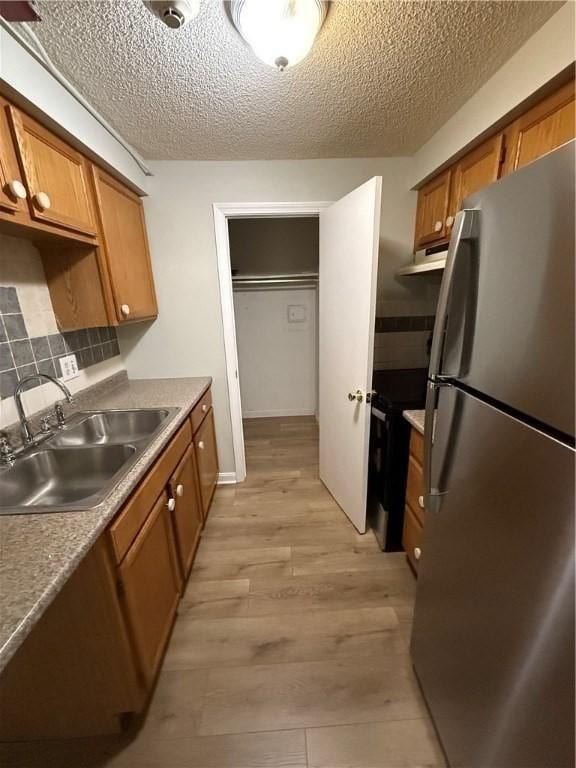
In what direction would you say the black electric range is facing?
to the viewer's left

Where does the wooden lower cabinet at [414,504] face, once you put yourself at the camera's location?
facing to the left of the viewer

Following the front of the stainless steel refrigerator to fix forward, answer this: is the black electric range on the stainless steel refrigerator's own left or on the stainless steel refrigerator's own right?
on the stainless steel refrigerator's own right

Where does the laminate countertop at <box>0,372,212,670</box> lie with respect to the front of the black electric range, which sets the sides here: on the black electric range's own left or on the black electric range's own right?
on the black electric range's own left

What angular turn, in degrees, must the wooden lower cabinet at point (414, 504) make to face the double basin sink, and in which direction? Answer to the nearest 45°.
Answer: approximately 45° to its left

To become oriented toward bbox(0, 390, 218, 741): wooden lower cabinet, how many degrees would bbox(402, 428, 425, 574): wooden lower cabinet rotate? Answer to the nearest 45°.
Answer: approximately 45° to its left

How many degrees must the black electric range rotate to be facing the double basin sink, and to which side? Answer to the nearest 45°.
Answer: approximately 45° to its left

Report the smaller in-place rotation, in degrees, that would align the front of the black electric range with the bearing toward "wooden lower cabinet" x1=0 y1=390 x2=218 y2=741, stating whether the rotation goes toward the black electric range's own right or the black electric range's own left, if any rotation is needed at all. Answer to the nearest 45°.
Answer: approximately 45° to the black electric range's own left

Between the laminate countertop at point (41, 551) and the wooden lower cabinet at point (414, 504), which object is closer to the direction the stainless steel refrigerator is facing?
the laminate countertop
